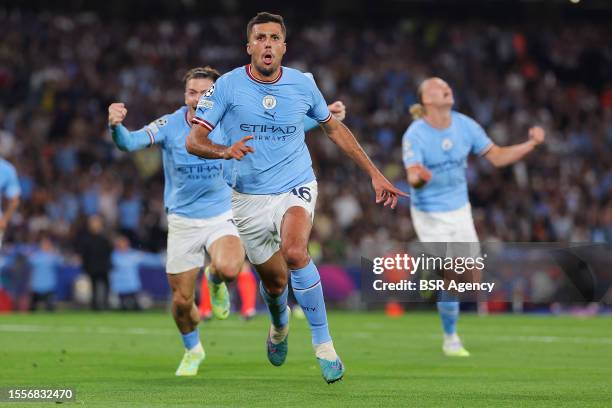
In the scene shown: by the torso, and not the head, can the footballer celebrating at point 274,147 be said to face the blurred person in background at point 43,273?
no
